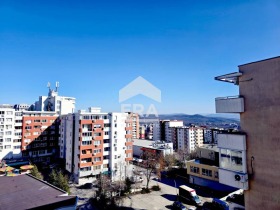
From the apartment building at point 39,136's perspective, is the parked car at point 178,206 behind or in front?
in front

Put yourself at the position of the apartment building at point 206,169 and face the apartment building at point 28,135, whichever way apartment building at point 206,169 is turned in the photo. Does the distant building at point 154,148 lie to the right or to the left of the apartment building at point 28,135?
right

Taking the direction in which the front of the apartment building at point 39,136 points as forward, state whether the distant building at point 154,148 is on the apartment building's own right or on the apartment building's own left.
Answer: on the apartment building's own left

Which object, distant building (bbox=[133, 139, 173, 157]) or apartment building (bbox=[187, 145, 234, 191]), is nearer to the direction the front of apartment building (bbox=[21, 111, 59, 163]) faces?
the apartment building

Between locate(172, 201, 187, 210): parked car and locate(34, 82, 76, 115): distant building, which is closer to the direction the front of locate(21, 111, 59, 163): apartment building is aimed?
the parked car

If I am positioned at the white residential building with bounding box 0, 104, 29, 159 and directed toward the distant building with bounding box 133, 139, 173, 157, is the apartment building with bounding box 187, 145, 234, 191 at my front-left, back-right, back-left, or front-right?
front-right

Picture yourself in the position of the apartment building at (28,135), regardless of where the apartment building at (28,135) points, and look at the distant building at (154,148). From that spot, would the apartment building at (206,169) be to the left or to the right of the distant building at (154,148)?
right

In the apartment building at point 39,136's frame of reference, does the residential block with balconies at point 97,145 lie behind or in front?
in front

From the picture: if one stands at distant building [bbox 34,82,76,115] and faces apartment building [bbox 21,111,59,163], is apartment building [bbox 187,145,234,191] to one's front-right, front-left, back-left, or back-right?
front-left

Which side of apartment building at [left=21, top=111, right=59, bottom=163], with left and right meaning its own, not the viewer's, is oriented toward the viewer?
front

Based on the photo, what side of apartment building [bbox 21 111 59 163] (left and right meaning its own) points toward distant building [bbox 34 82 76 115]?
back
